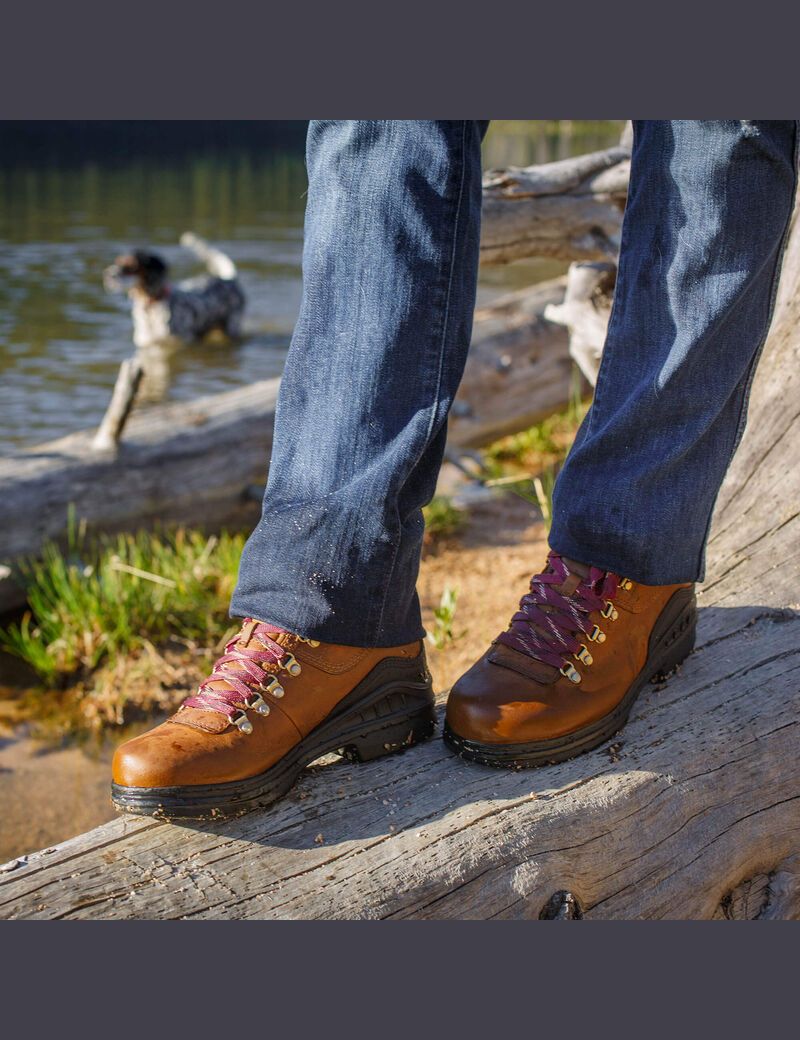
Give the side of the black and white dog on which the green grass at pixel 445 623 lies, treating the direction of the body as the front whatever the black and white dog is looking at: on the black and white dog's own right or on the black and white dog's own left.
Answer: on the black and white dog's own left

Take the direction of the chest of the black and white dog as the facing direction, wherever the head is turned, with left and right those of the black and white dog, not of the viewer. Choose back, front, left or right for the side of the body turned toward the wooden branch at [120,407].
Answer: left

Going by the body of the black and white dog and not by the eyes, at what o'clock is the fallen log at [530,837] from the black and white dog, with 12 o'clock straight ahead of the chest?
The fallen log is roughly at 9 o'clock from the black and white dog.

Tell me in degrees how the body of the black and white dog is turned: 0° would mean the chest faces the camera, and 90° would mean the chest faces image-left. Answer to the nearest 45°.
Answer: approximately 90°
